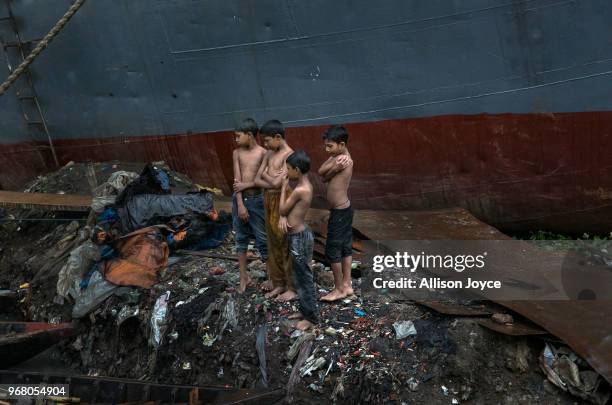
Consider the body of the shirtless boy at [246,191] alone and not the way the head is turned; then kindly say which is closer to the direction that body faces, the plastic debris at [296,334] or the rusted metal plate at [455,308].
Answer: the plastic debris

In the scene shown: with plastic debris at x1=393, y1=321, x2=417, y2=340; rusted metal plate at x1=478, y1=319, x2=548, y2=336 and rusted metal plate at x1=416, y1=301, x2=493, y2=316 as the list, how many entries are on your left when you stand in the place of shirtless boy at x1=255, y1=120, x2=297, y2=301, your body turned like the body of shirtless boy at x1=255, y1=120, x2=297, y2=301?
3

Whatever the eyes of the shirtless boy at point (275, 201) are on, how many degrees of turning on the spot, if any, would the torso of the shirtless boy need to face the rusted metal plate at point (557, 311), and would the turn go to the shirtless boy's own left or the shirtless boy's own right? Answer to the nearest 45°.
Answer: approximately 90° to the shirtless boy's own left

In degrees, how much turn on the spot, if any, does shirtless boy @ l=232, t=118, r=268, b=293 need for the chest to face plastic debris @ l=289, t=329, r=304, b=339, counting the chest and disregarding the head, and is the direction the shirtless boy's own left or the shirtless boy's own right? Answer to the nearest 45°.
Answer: approximately 45° to the shirtless boy's own left

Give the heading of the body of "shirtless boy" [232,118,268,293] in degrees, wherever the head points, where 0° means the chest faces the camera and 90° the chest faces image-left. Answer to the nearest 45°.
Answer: approximately 45°

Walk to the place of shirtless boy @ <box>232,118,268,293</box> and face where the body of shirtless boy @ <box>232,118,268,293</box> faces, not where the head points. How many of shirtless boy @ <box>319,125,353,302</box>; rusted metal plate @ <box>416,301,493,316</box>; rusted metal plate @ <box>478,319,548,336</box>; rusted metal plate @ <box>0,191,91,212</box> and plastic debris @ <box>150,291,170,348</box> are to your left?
3

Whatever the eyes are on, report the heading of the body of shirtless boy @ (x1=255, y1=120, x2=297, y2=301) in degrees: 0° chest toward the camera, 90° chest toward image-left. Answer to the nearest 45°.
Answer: approximately 45°

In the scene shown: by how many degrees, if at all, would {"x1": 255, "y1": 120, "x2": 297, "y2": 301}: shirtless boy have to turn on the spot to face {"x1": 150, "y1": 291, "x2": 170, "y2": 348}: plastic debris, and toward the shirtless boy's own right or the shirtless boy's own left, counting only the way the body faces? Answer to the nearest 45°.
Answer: approximately 45° to the shirtless boy's own right

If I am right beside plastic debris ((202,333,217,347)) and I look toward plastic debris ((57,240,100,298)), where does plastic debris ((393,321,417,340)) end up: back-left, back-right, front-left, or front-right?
back-right

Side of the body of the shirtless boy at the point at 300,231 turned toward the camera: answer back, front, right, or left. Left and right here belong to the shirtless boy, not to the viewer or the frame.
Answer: left

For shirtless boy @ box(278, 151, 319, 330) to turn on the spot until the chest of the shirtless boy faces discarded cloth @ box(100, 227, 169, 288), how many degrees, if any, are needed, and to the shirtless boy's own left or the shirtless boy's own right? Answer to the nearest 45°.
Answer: approximately 45° to the shirtless boy's own right

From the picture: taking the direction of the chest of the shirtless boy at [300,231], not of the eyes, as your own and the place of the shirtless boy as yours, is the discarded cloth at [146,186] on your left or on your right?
on your right

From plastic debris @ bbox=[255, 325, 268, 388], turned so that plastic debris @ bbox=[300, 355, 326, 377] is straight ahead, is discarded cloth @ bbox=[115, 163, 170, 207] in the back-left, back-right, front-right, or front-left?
back-left
